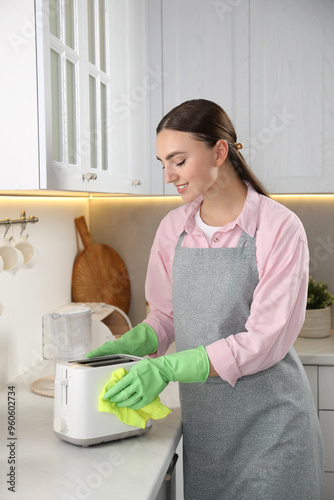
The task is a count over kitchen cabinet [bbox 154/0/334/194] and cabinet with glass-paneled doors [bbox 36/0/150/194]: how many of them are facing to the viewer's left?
0

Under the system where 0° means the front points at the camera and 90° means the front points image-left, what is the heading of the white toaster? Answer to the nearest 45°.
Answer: approximately 45°

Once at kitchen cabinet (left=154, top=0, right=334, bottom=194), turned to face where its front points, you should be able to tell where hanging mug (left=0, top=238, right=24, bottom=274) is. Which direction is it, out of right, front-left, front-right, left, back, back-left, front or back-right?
front-right

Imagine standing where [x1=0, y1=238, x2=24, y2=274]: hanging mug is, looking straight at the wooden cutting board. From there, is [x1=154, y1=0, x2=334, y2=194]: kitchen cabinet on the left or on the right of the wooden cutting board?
right

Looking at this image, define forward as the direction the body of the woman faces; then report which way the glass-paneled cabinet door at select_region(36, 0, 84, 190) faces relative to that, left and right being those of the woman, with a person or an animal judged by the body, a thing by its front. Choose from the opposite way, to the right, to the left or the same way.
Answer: to the left

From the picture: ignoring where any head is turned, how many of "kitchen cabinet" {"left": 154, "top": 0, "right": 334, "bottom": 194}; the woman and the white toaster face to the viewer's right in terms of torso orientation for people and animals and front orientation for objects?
0

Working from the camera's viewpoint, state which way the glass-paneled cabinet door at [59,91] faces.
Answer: facing the viewer and to the right of the viewer

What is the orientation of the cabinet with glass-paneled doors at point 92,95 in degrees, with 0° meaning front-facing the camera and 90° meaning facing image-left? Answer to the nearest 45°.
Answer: approximately 315°

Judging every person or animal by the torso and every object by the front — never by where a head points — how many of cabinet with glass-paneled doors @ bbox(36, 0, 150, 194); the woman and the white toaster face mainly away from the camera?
0

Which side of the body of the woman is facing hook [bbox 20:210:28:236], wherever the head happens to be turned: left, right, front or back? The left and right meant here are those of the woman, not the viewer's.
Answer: right

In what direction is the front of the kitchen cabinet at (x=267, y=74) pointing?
toward the camera

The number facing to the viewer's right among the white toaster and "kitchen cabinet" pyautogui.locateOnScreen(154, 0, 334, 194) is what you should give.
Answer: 0
